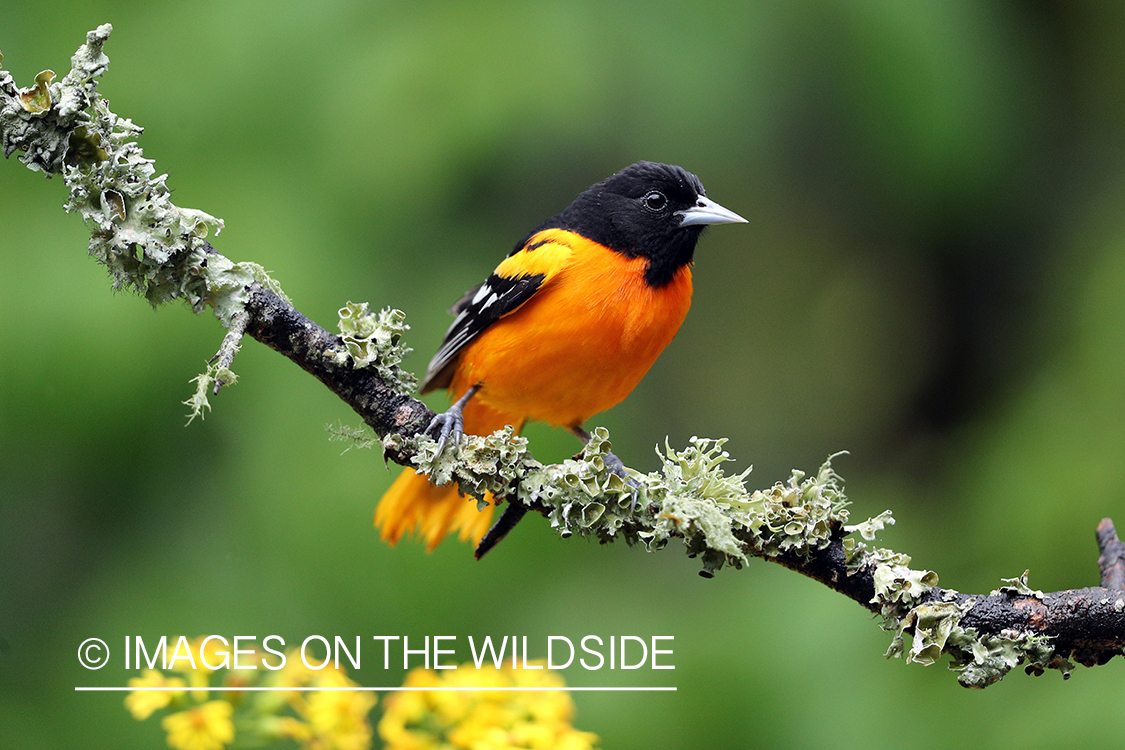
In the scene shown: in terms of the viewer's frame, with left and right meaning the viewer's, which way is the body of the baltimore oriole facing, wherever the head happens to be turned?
facing the viewer and to the right of the viewer
